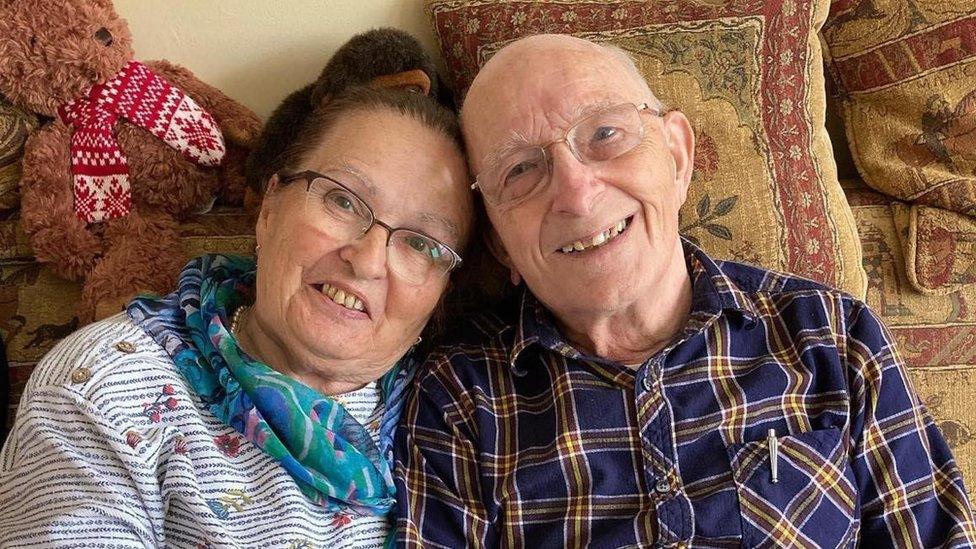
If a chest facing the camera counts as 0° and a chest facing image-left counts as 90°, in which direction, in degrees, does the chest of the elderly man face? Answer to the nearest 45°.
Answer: approximately 0°

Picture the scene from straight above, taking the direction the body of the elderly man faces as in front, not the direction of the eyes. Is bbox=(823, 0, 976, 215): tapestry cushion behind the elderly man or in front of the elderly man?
behind

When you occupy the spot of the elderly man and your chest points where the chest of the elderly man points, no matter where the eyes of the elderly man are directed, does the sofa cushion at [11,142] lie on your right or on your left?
on your right

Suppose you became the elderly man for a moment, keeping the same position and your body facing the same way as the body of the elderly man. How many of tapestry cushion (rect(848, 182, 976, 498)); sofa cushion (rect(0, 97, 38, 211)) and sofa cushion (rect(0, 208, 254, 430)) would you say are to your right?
2

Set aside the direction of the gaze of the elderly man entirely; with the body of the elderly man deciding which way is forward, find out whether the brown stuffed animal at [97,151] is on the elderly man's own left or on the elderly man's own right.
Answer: on the elderly man's own right

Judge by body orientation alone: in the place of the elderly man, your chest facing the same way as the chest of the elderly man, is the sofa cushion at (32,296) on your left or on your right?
on your right

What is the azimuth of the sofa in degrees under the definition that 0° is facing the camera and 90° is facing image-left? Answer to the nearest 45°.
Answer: approximately 0°

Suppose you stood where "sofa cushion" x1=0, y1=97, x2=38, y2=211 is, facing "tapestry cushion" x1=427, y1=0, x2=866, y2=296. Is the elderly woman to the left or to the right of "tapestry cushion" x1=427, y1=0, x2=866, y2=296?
right

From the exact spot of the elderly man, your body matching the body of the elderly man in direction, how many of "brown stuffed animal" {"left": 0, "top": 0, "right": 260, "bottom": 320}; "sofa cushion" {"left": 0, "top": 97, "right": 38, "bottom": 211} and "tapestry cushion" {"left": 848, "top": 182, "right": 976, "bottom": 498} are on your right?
2

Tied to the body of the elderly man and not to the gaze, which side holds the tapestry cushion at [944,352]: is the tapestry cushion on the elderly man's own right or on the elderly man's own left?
on the elderly man's own left
